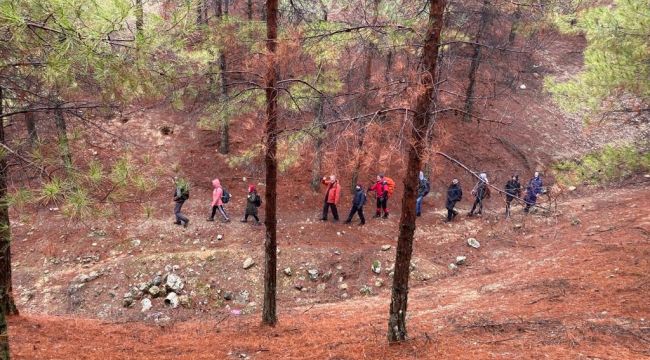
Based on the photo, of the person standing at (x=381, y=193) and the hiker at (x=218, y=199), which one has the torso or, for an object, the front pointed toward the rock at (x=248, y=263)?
the person standing

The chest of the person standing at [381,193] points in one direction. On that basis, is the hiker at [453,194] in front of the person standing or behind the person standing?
behind

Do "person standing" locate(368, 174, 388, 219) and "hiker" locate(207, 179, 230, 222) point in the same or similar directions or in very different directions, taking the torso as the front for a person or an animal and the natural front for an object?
same or similar directions

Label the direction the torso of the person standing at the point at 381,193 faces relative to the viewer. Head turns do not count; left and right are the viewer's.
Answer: facing the viewer and to the left of the viewer

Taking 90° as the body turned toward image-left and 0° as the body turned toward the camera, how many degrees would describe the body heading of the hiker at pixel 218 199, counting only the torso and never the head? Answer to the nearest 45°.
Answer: approximately 90°

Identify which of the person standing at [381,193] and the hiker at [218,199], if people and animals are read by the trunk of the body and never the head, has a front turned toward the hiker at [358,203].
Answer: the person standing

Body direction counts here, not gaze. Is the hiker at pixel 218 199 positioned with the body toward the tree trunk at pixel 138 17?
no

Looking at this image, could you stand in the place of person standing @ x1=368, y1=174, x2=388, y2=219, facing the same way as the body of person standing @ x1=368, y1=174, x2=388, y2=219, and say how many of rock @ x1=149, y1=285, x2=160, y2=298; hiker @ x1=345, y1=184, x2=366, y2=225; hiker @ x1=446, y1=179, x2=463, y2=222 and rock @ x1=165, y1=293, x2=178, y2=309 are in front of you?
3

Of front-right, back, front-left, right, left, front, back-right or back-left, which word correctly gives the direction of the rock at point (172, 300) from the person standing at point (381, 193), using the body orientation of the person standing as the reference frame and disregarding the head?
front

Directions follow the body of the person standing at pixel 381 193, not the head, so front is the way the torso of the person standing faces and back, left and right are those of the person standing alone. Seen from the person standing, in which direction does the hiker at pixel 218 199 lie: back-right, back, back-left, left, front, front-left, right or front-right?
front-right

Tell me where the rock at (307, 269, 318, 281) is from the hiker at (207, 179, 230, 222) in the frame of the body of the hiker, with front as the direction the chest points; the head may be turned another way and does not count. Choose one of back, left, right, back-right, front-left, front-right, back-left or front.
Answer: back-left

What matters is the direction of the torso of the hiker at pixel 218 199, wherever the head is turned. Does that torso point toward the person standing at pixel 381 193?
no

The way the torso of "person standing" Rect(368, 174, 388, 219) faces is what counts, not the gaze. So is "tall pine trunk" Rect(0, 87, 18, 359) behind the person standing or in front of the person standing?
in front

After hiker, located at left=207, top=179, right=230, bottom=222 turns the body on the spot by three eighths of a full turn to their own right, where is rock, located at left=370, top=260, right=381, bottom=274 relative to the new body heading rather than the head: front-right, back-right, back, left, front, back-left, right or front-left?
right

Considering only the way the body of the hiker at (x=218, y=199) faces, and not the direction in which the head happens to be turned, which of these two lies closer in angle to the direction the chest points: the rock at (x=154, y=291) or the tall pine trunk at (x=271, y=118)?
the rock

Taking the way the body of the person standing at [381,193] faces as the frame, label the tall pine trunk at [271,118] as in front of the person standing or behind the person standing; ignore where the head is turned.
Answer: in front
